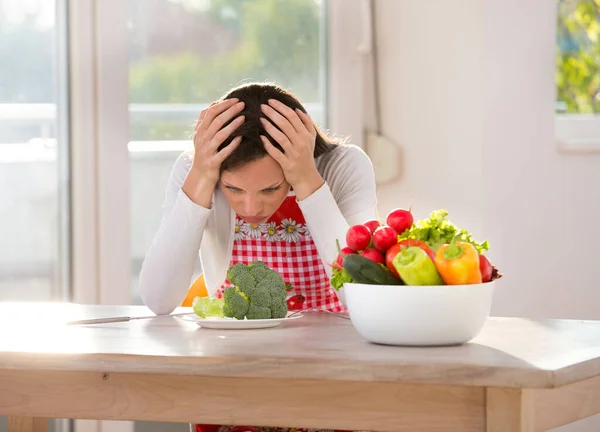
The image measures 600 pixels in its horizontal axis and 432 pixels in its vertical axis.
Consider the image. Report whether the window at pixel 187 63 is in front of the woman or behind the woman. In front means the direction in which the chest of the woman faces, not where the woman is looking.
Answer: behind

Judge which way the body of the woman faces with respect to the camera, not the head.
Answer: toward the camera

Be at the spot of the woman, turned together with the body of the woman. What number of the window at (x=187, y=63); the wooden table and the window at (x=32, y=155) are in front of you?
1

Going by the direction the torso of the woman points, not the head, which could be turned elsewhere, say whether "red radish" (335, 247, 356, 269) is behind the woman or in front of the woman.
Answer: in front

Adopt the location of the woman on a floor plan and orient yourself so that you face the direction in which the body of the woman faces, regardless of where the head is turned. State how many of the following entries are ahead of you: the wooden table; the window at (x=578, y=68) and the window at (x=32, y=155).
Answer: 1

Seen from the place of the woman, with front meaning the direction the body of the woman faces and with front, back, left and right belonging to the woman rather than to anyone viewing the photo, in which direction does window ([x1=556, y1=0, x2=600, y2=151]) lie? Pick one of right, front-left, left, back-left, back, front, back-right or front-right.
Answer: back-left

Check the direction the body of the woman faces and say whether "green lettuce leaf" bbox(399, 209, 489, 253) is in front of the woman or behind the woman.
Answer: in front

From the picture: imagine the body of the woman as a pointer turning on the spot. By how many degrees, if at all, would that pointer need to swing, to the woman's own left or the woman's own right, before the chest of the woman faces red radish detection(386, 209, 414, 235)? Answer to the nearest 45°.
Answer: approximately 45° to the woman's own left

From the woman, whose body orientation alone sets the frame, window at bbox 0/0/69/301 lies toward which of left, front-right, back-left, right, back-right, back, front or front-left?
back-right

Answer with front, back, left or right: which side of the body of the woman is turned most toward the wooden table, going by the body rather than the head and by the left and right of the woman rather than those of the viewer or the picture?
front
